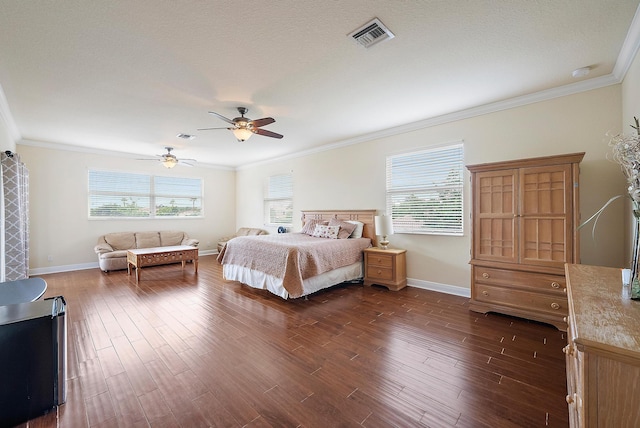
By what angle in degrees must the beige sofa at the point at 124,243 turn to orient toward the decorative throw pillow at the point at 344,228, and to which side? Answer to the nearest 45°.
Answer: approximately 45° to its left

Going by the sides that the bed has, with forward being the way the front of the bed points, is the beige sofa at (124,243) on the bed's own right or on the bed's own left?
on the bed's own right

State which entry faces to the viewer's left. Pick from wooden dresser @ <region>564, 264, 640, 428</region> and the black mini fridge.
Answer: the wooden dresser

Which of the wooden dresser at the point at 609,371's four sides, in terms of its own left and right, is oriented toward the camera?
left

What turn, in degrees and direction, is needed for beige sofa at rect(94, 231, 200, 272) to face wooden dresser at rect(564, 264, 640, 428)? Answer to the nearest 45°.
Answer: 0° — it already faces it

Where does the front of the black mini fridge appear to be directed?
to the viewer's right

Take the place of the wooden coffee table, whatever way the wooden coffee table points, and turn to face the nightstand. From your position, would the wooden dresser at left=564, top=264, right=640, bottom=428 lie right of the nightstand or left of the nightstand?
right

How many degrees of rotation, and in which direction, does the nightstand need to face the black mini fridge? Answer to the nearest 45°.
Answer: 0° — it already faces it

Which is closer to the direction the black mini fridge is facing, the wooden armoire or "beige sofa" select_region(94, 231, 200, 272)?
the wooden armoire

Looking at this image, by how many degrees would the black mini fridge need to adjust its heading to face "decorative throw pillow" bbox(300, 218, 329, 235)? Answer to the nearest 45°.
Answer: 0° — it already faces it

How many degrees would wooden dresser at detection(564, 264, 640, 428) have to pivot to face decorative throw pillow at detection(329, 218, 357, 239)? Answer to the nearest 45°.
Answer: approximately 45° to its right

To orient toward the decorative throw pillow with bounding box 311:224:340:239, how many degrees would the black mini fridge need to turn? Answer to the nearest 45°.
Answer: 0° — it already faces it

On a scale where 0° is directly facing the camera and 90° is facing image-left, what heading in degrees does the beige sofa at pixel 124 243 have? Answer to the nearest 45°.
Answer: approximately 0°

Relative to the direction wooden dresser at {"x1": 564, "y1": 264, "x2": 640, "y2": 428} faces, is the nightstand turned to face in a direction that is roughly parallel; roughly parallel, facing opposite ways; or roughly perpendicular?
roughly perpendicular

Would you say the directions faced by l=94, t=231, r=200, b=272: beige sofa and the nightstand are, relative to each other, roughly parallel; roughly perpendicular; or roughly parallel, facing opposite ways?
roughly perpendicular
